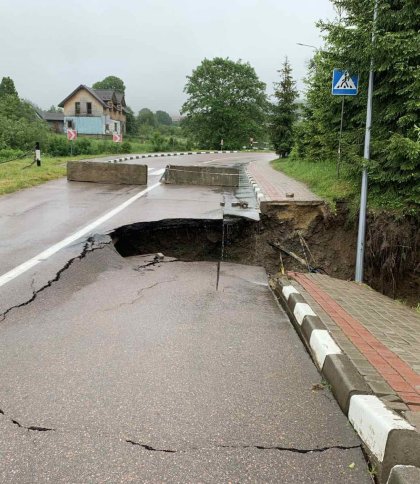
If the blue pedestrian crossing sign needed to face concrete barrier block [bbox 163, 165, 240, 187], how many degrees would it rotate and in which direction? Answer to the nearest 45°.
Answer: approximately 135° to its right

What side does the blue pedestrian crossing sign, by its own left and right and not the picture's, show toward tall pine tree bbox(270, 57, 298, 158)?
back

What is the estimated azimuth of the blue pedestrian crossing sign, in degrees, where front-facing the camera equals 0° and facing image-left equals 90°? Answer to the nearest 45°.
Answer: approximately 0°

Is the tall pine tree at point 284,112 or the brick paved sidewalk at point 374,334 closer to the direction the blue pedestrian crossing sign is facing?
the brick paved sidewalk

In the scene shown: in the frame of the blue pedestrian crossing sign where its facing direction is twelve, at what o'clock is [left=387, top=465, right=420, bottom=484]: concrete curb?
The concrete curb is roughly at 12 o'clock from the blue pedestrian crossing sign.

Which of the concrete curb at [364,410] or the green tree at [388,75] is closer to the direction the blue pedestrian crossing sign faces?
the concrete curb
